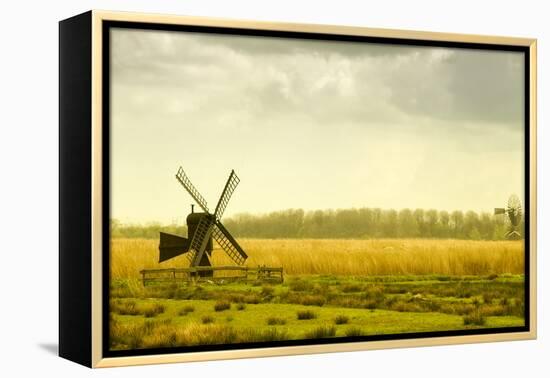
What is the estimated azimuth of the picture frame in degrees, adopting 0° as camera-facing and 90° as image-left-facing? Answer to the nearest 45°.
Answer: approximately 315°
